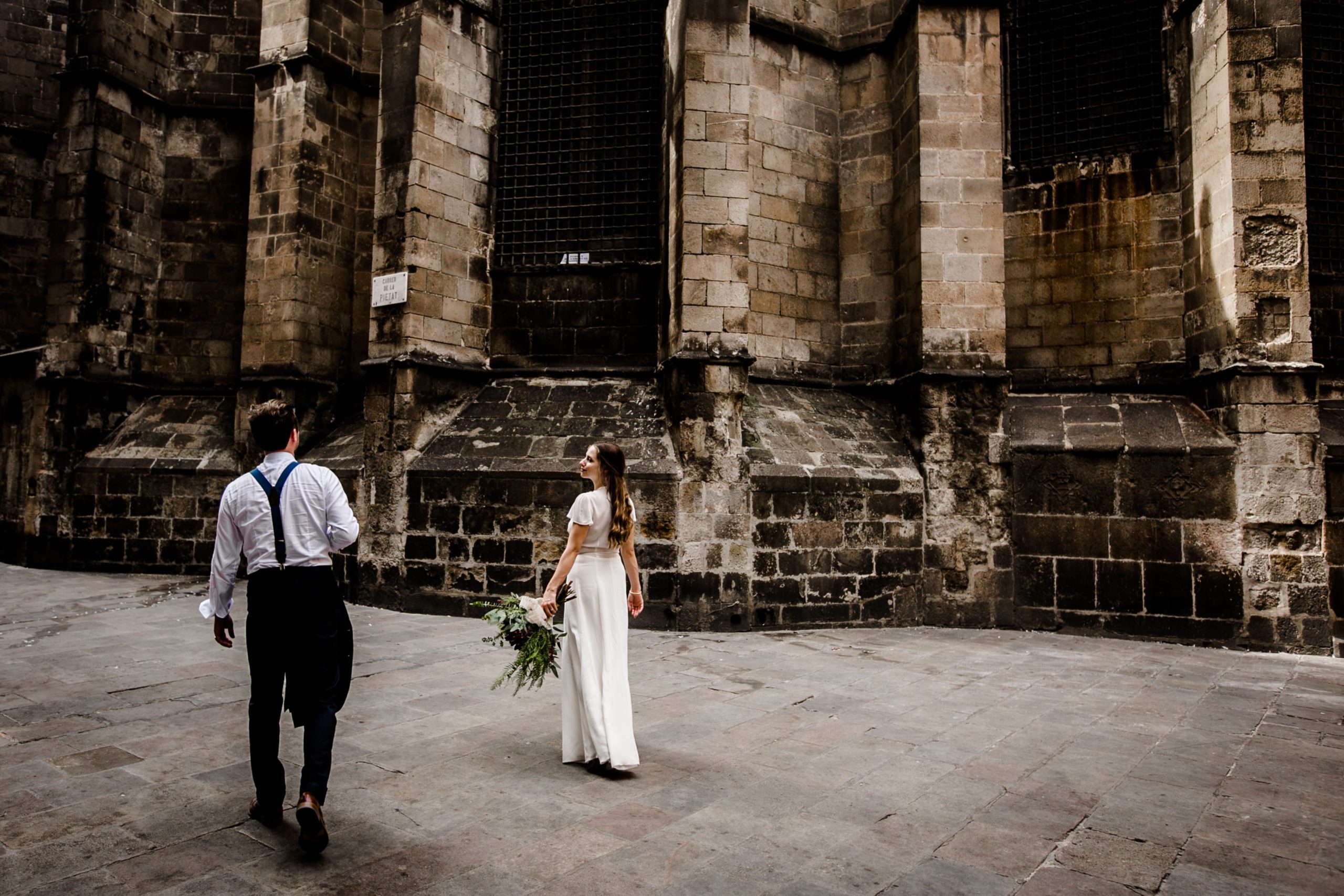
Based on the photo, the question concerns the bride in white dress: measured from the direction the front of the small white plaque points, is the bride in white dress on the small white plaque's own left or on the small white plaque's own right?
on the small white plaque's own left

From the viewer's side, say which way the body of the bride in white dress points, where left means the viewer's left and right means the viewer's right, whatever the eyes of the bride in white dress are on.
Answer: facing away from the viewer and to the left of the viewer

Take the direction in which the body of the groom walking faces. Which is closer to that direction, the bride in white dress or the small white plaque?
the small white plaque

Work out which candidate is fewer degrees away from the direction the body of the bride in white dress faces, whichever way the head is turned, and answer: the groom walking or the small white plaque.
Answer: the small white plaque

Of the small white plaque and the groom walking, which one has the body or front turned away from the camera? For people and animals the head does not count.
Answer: the groom walking

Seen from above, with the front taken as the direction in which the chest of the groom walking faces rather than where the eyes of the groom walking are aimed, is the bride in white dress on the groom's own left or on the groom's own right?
on the groom's own right

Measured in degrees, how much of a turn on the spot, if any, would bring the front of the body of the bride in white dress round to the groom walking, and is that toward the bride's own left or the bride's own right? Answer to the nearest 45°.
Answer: approximately 90° to the bride's own left

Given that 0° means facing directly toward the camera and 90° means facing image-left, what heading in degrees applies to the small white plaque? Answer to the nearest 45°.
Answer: approximately 45°

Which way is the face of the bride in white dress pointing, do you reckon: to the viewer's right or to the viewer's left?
to the viewer's left

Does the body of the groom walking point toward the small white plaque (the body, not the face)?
yes

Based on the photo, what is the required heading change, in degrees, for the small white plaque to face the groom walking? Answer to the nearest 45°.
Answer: approximately 45° to its left

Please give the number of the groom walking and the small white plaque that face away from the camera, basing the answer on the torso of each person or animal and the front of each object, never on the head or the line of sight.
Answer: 1

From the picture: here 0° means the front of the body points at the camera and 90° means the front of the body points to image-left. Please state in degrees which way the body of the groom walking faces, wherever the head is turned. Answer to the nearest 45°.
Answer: approximately 180°
